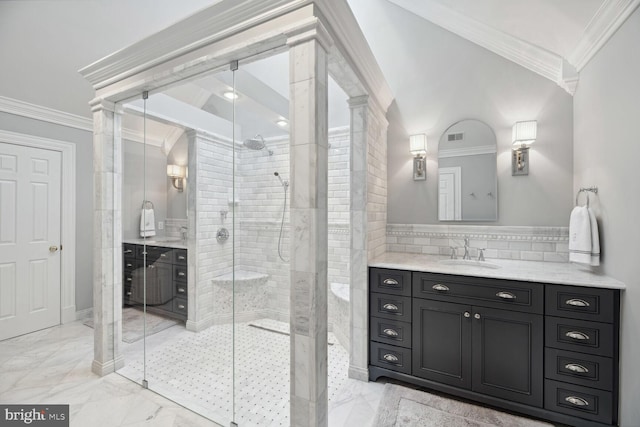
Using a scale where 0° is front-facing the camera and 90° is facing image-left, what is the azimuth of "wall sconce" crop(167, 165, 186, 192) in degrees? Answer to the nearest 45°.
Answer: approximately 45°

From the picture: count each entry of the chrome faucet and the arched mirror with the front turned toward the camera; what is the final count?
2

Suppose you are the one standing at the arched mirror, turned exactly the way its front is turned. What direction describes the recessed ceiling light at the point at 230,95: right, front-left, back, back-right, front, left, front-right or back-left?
front-right

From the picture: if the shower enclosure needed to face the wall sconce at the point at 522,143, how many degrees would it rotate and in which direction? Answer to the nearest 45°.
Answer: approximately 135° to its left

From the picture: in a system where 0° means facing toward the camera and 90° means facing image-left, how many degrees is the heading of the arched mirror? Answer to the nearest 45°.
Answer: approximately 0°
